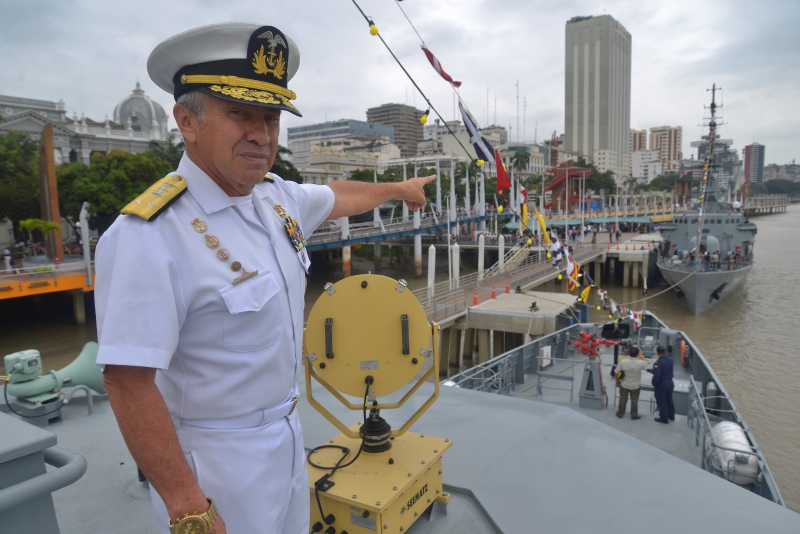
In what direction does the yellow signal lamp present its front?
away from the camera

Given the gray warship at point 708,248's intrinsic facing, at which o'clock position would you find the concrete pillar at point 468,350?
The concrete pillar is roughly at 1 o'clock from the gray warship.

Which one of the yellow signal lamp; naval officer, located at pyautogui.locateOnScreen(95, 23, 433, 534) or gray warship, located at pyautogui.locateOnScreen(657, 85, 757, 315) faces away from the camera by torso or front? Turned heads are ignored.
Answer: the yellow signal lamp

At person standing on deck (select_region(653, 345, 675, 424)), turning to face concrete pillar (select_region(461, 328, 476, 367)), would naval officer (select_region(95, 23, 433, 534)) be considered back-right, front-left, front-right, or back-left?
back-left

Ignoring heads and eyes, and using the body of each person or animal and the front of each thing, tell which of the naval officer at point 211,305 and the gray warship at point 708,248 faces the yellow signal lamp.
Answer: the gray warship

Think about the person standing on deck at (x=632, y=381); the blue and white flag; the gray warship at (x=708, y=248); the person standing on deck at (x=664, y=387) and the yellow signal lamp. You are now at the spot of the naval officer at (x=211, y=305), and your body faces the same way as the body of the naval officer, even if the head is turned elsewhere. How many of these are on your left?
5

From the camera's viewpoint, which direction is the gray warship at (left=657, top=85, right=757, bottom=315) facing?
toward the camera

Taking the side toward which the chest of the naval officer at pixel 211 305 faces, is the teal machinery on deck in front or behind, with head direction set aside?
behind

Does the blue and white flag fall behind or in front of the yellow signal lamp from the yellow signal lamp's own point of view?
in front

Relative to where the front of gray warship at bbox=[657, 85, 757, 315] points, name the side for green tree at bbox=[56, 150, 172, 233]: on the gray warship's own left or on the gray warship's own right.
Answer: on the gray warship's own right

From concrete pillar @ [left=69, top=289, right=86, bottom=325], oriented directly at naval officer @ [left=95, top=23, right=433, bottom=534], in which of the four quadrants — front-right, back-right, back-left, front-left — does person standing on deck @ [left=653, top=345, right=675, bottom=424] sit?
front-left

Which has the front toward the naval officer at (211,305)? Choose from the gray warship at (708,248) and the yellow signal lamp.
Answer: the gray warship
